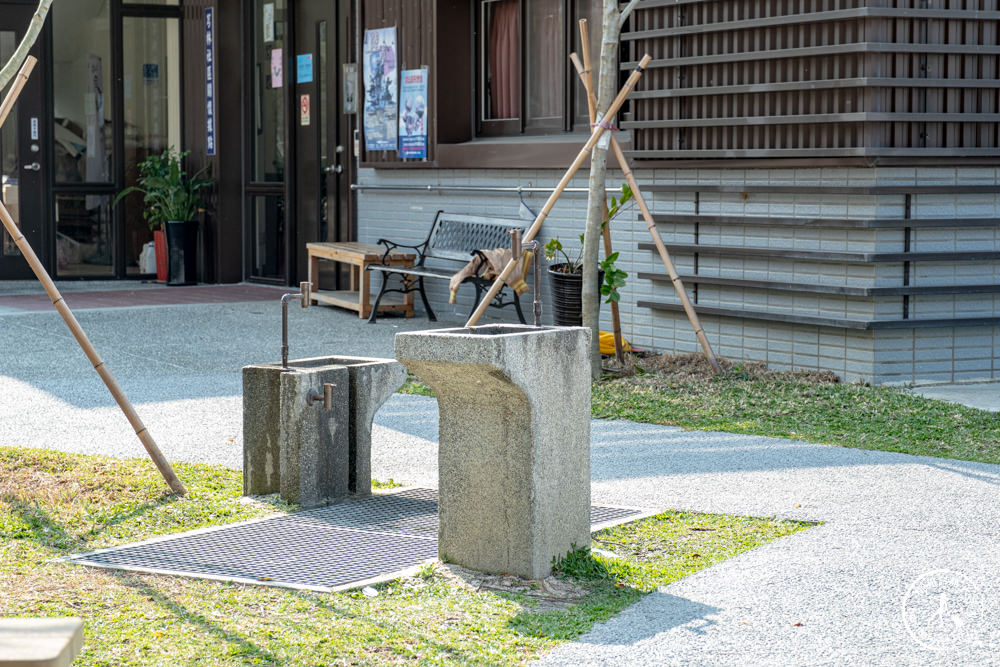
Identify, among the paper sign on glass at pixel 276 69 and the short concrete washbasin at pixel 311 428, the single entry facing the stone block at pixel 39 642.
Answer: the paper sign on glass

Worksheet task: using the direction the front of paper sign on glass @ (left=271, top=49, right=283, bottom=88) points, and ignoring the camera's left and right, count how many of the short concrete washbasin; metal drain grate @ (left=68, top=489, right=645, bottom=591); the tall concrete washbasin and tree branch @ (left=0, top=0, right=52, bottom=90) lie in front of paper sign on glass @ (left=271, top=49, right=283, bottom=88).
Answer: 4

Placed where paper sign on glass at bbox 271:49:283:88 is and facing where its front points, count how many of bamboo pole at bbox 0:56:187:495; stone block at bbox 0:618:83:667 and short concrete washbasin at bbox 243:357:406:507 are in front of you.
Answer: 3

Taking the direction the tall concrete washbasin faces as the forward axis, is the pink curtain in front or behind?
behind

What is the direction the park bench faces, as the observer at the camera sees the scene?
facing the viewer and to the left of the viewer

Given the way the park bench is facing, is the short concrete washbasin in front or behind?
in front

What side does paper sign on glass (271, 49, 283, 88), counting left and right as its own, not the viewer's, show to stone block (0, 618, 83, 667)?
front

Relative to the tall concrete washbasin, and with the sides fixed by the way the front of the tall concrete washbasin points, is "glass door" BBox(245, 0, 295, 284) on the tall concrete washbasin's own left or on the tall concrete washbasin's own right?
on the tall concrete washbasin's own right

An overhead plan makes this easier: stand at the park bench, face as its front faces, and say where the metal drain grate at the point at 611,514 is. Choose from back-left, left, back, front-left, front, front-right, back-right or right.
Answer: front-left

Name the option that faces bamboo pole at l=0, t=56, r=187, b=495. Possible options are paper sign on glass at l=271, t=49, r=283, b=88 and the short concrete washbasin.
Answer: the paper sign on glass

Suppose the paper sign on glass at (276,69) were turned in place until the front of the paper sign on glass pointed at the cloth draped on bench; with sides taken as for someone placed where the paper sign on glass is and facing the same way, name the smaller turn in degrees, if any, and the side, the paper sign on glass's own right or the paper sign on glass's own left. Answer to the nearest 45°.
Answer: approximately 90° to the paper sign on glass's own left

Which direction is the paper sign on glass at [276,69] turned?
toward the camera

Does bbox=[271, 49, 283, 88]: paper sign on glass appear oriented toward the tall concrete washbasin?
yes
